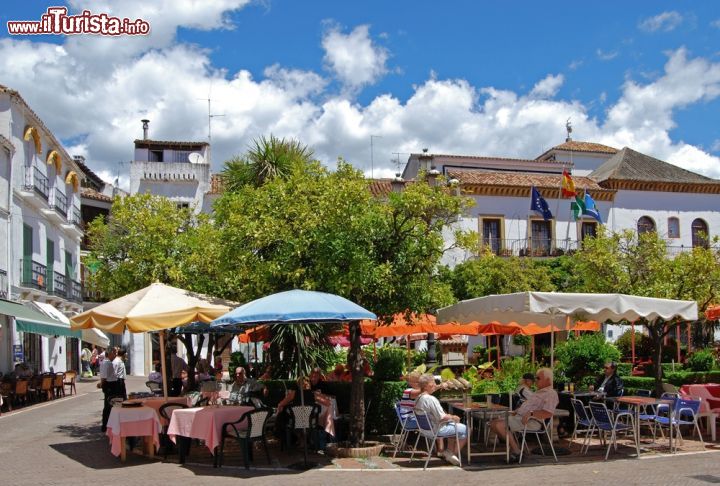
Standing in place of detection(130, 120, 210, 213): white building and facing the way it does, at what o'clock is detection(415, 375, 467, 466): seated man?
The seated man is roughly at 12 o'clock from the white building.

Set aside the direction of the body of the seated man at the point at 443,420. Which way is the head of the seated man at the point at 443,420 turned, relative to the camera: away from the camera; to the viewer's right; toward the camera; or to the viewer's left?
to the viewer's right

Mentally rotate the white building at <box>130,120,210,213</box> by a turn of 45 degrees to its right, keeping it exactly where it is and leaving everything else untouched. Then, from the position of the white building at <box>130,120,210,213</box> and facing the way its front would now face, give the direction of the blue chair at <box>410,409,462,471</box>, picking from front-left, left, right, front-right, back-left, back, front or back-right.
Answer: front-left

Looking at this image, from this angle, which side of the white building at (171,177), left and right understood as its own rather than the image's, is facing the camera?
front

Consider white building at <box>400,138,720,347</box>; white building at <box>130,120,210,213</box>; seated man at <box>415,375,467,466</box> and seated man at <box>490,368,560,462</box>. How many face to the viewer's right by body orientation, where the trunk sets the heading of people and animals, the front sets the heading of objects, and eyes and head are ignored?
1

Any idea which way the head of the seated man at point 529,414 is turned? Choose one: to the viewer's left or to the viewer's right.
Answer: to the viewer's left

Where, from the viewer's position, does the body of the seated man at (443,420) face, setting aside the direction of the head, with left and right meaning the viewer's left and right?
facing to the right of the viewer

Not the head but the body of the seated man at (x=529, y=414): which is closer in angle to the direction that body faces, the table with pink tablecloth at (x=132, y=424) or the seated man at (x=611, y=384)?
the table with pink tablecloth

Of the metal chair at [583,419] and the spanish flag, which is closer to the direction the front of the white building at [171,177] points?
the metal chair

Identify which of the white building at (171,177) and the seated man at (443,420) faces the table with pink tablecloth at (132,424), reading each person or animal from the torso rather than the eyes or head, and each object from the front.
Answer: the white building

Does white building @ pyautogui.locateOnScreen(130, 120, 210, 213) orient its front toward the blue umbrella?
yes

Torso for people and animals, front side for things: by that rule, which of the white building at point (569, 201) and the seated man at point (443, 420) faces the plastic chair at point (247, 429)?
the white building

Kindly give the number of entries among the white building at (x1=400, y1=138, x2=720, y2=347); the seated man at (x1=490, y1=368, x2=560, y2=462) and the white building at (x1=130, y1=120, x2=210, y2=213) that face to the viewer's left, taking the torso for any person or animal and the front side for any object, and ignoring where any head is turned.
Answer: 1

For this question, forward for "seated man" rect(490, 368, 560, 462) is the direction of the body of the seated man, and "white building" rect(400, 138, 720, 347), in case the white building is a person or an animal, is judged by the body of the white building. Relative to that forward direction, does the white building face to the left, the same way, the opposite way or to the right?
to the left

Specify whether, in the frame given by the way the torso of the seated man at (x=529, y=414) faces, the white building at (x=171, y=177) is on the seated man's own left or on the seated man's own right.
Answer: on the seated man's own right

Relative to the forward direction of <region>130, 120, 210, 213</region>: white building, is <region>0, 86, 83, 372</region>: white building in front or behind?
in front

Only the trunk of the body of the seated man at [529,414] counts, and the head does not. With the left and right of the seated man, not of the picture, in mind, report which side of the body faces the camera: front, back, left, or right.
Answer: left

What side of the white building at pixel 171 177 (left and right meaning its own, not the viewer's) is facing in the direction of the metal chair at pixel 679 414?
front

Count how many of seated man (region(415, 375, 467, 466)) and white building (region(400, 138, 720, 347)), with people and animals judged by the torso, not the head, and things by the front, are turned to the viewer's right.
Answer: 1

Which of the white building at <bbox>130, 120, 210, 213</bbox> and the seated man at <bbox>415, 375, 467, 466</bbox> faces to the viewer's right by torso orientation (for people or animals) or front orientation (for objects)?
the seated man
